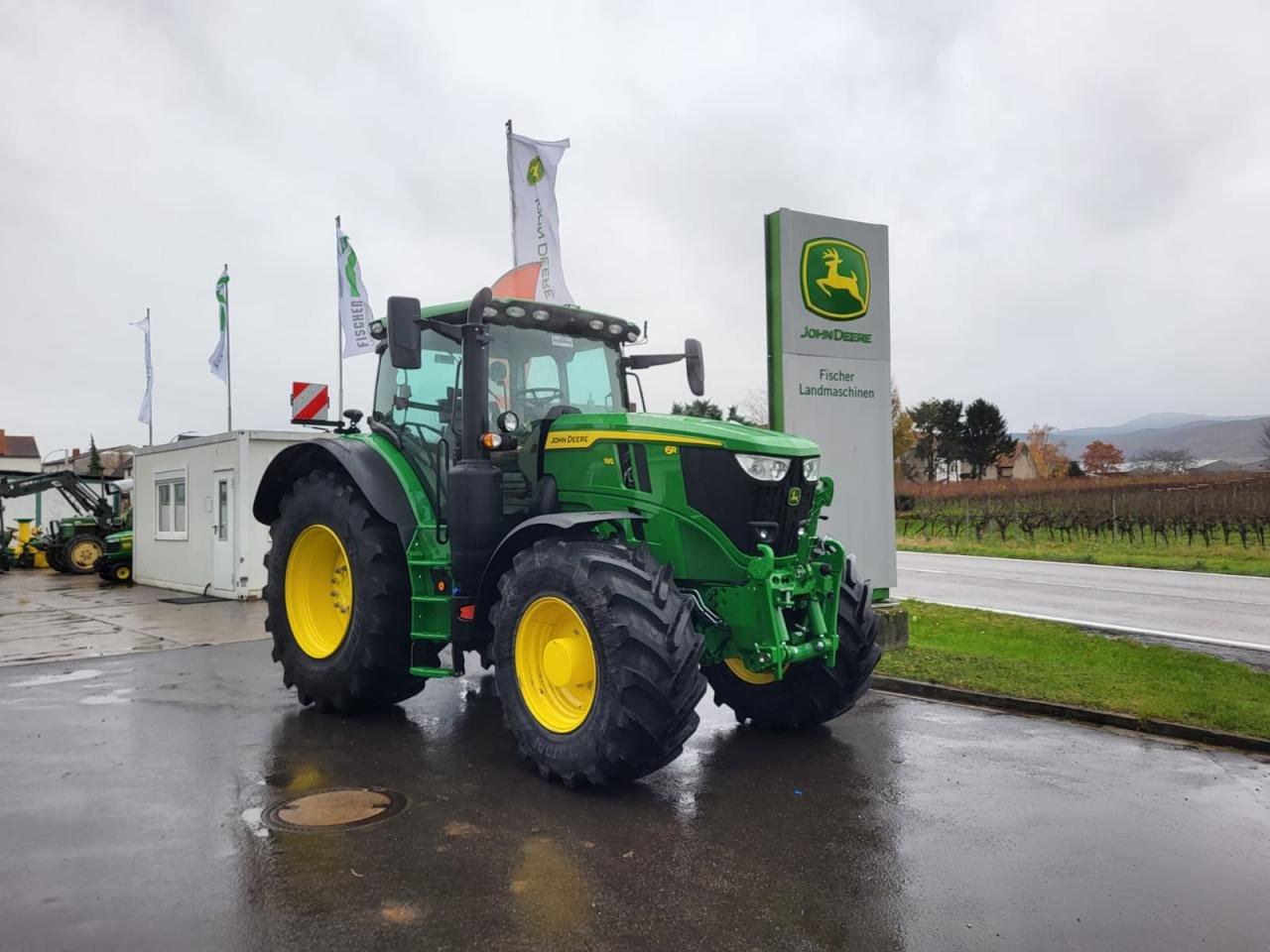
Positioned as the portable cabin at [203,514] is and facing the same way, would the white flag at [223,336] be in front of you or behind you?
behind

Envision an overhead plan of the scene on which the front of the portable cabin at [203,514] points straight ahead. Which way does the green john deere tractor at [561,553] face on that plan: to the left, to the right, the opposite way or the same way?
to the left

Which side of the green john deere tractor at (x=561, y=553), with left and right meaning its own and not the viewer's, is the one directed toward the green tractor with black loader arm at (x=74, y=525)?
back

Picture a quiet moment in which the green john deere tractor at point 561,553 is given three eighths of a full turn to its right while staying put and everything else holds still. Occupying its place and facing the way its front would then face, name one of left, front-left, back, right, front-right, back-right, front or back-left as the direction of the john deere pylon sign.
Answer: back-right

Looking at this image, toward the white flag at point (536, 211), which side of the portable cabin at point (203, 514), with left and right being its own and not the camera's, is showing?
left

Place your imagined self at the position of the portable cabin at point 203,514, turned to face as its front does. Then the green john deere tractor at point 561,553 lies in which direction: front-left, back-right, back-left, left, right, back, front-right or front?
front-left

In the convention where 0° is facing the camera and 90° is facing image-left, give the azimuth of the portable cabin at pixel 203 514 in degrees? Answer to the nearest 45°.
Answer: approximately 45°

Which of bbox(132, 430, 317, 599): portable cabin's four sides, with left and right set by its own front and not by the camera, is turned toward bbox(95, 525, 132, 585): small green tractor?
right

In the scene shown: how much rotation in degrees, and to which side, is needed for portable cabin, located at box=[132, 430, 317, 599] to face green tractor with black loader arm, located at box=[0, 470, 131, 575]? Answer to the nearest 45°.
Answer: approximately 135° to its right

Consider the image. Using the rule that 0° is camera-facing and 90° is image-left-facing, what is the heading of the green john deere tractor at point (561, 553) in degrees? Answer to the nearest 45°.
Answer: approximately 315°

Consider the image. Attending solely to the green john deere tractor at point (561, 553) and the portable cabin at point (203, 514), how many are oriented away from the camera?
0

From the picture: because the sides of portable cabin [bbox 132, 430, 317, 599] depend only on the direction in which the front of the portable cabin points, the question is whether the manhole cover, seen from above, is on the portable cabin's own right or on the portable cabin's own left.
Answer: on the portable cabin's own left
